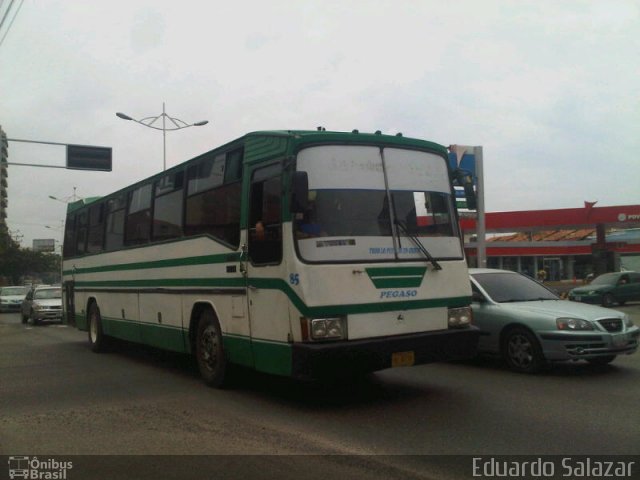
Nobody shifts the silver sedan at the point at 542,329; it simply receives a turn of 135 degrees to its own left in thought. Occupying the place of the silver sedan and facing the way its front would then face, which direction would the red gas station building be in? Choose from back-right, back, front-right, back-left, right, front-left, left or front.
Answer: front

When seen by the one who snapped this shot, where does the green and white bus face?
facing the viewer and to the right of the viewer

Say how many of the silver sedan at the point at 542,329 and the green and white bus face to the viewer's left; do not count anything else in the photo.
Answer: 0

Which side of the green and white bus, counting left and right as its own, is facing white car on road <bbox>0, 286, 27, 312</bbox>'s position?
back

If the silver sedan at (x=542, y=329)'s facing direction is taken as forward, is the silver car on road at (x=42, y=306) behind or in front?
behind

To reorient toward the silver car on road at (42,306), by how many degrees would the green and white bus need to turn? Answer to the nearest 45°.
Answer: approximately 180°

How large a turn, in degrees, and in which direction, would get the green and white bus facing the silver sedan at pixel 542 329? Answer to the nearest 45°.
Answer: approximately 90° to its left

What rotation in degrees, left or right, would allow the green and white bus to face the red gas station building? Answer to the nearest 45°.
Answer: approximately 90° to its left
